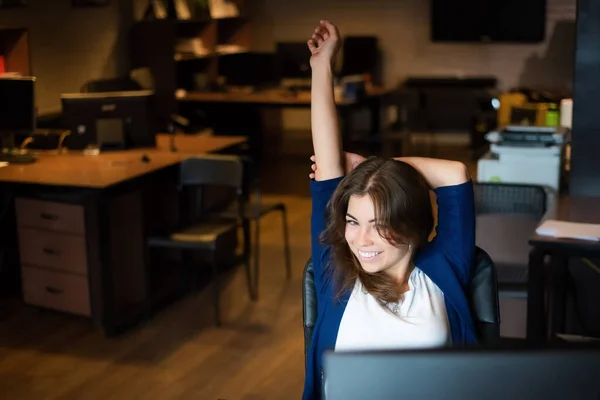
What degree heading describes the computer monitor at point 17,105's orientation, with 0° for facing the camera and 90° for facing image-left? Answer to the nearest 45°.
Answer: approximately 0°

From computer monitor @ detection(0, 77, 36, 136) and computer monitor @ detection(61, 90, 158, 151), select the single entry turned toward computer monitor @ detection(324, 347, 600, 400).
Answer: computer monitor @ detection(0, 77, 36, 136)

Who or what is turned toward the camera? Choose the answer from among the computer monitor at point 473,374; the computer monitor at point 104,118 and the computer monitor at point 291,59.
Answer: the computer monitor at point 291,59

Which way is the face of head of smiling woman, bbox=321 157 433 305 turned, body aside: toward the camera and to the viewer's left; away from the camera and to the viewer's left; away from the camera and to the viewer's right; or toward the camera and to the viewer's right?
toward the camera and to the viewer's left

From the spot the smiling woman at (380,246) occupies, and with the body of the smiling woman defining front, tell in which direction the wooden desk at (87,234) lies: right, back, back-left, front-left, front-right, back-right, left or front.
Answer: back-right

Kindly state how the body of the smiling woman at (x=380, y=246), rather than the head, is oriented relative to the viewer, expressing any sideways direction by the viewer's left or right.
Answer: facing the viewer

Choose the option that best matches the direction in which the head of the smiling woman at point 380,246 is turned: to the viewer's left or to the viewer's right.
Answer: to the viewer's left

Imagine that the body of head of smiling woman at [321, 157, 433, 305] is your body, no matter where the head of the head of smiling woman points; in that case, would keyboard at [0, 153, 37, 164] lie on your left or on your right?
on your right

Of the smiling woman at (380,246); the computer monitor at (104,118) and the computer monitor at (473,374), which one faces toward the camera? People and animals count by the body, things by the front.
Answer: the smiling woman

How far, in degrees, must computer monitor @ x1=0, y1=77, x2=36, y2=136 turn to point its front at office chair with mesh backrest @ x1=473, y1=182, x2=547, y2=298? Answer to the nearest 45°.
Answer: approximately 45° to its left

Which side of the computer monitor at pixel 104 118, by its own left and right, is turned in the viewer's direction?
back

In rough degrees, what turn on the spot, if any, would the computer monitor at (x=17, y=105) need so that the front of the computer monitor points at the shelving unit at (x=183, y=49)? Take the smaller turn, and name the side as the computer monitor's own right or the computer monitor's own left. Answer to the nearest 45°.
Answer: approximately 135° to the computer monitor's own left

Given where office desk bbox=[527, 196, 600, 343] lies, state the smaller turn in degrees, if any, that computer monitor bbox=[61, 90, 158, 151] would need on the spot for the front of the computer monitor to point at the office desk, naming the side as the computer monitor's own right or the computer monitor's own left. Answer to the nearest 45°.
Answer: approximately 135° to the computer monitor's own right

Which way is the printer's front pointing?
toward the camera

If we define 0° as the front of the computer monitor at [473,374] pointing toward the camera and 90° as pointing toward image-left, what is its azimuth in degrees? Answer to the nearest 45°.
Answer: approximately 180°
